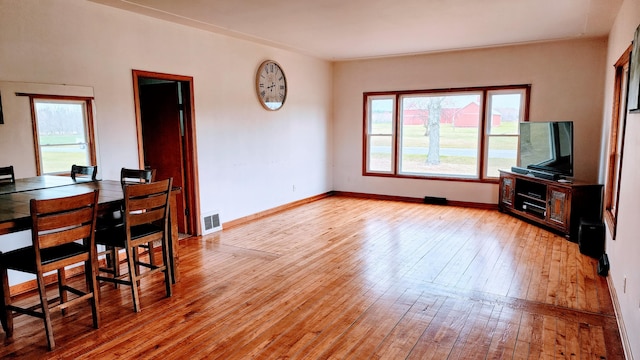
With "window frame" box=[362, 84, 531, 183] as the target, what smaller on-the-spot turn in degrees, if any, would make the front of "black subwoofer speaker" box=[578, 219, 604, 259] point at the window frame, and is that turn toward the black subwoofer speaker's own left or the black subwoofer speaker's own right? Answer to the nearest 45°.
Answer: approximately 90° to the black subwoofer speaker's own right

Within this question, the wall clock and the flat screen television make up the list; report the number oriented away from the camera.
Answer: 0

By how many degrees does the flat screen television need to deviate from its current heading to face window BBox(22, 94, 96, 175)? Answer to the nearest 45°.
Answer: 0° — it already faces it

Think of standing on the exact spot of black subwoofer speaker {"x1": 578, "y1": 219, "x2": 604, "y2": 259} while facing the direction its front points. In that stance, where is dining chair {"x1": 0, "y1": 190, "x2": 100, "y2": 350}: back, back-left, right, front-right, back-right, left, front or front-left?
front

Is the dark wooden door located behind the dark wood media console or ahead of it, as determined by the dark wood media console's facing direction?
ahead

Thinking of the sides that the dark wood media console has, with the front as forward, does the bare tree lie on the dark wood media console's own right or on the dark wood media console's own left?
on the dark wood media console's own right

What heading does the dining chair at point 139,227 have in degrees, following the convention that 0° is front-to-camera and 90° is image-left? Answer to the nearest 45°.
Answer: approximately 135°

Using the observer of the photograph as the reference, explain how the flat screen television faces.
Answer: facing the viewer and to the left of the viewer

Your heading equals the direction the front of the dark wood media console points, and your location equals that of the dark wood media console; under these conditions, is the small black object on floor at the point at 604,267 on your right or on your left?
on your left

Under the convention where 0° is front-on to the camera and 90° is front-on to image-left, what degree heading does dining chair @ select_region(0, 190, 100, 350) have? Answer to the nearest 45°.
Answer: approximately 135°

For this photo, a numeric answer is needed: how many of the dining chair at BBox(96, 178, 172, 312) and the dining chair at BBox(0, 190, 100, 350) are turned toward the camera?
0
